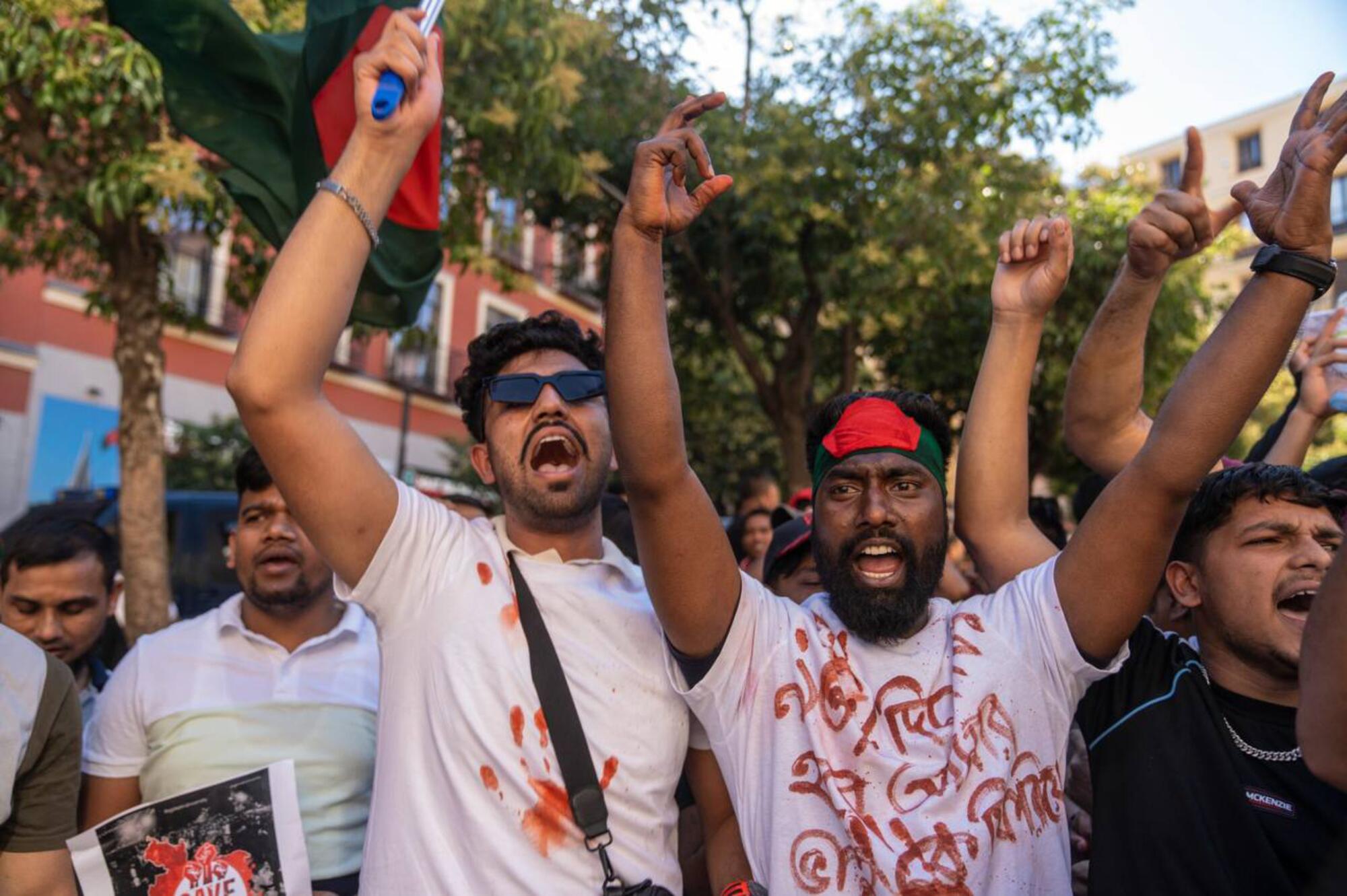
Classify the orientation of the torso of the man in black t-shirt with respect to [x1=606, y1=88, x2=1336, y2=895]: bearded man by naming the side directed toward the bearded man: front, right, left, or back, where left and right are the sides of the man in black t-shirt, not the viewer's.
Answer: right

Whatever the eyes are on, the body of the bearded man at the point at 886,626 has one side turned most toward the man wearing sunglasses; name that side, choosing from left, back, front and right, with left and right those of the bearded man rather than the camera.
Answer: right

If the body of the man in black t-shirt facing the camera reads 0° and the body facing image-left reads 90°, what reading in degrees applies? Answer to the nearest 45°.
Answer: approximately 315°

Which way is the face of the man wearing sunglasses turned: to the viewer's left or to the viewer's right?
to the viewer's right

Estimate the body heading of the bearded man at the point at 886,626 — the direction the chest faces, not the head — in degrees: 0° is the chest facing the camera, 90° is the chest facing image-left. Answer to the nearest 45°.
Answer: approximately 0°

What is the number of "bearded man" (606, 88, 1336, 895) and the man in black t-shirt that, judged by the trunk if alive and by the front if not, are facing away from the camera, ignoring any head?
0

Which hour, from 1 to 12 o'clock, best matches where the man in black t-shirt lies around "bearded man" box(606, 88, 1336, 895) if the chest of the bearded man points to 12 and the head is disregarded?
The man in black t-shirt is roughly at 8 o'clock from the bearded man.

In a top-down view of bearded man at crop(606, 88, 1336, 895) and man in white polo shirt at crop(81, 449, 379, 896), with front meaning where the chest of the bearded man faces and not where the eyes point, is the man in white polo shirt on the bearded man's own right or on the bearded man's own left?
on the bearded man's own right

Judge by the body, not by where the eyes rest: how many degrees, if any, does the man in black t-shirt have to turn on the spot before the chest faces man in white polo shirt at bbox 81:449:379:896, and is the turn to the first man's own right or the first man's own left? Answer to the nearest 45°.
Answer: approximately 135° to the first man's own right
